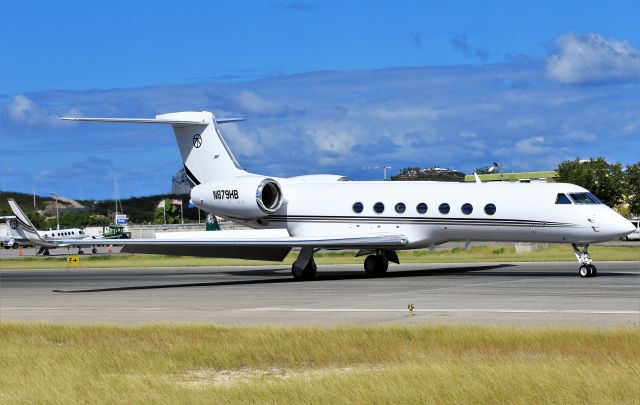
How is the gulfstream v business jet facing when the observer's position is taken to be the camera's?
facing the viewer and to the right of the viewer
